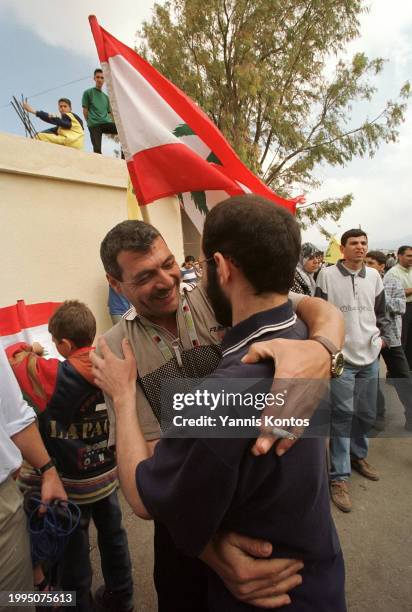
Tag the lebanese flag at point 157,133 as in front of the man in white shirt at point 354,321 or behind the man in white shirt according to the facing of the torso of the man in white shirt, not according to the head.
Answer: in front

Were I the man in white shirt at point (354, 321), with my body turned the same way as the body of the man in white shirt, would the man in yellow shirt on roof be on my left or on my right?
on my right

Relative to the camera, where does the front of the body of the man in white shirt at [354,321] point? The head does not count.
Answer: toward the camera

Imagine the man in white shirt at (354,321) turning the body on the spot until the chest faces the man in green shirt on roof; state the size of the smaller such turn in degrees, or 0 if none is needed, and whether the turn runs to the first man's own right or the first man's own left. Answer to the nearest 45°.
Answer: approximately 135° to the first man's own right
